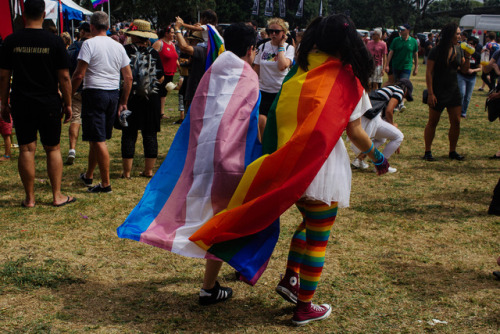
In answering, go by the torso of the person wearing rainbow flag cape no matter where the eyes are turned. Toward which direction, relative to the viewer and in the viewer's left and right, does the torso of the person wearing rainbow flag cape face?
facing away from the viewer and to the right of the viewer

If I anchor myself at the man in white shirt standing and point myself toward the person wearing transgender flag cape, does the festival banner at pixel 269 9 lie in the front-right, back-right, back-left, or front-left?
back-left

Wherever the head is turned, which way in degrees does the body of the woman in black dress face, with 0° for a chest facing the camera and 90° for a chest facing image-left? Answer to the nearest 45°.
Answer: approximately 315°

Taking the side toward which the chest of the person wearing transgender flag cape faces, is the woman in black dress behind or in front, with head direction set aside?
in front

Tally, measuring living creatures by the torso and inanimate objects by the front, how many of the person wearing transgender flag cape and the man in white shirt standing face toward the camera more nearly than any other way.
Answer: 0

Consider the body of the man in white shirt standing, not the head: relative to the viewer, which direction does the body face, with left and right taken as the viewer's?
facing away from the viewer and to the left of the viewer

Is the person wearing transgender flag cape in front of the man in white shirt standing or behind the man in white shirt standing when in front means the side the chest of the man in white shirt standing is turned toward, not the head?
behind

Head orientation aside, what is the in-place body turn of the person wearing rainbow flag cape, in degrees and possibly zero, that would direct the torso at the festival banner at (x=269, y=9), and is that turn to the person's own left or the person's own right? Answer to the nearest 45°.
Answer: approximately 45° to the person's own left

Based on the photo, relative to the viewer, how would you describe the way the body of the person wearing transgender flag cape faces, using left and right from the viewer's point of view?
facing away from the viewer and to the right of the viewer

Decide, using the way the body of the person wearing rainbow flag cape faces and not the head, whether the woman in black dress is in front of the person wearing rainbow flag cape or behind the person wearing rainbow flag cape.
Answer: in front

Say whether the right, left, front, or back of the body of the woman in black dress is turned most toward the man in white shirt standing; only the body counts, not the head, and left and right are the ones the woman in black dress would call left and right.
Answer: right
